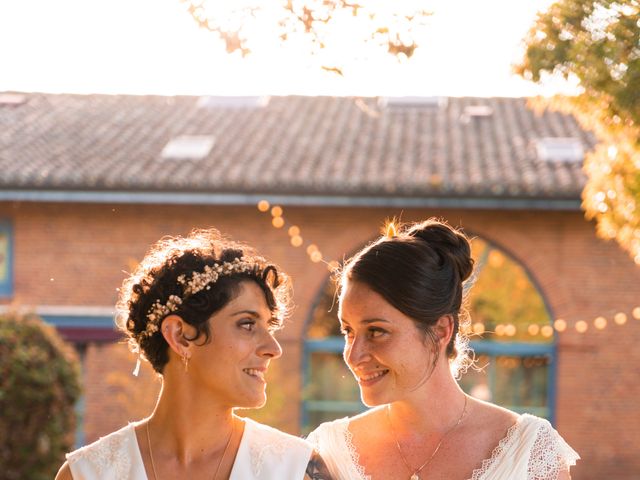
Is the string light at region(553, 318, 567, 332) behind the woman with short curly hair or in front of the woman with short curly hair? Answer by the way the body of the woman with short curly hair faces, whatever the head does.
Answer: behind

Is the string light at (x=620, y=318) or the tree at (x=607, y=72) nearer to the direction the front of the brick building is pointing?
the tree

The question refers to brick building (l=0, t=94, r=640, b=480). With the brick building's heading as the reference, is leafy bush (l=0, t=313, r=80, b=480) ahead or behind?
ahead

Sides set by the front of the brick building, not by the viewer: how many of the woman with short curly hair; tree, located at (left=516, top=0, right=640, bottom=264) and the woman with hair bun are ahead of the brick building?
3

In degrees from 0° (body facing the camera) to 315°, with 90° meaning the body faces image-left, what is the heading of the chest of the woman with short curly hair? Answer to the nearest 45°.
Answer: approximately 0°

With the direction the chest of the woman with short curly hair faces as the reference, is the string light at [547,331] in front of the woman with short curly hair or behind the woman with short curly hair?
behind

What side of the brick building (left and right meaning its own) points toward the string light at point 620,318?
left

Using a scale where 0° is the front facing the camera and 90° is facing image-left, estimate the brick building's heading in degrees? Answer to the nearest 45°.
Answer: approximately 0°

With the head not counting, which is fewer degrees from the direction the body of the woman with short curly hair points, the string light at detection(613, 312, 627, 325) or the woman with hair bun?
the woman with hair bun

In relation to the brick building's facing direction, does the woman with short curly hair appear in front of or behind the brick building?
in front

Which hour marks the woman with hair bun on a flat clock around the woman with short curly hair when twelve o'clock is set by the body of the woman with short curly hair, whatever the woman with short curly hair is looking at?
The woman with hair bun is roughly at 9 o'clock from the woman with short curly hair.

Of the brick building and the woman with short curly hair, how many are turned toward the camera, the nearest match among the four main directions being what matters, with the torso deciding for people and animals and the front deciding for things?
2

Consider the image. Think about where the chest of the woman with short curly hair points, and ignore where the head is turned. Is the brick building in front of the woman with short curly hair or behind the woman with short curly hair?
behind

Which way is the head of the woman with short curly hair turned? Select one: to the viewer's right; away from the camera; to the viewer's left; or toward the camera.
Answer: to the viewer's right
